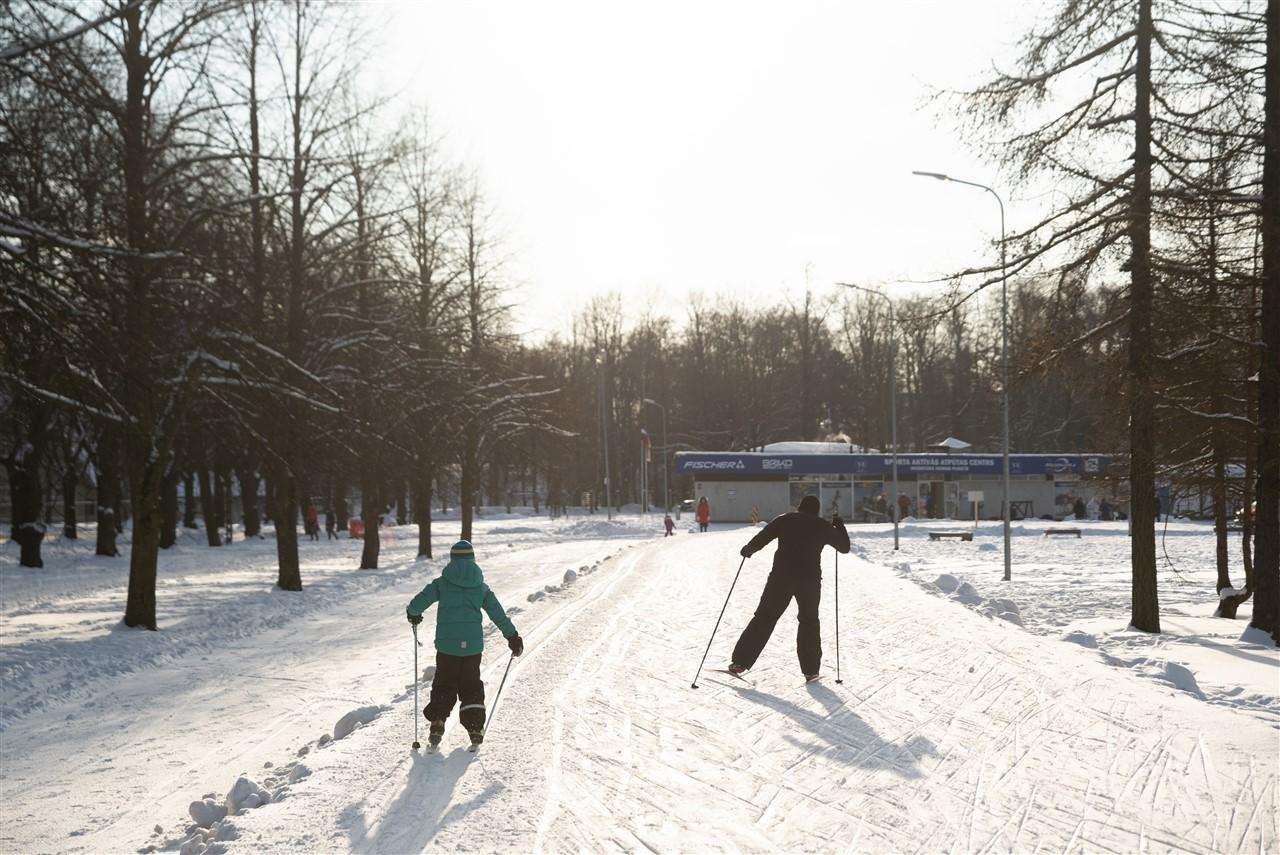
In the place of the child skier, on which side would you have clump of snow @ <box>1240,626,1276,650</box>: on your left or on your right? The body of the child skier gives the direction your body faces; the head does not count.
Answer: on your right

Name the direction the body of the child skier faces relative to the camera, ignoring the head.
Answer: away from the camera

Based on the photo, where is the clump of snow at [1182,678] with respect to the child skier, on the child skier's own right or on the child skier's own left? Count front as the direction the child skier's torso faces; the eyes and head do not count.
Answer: on the child skier's own right

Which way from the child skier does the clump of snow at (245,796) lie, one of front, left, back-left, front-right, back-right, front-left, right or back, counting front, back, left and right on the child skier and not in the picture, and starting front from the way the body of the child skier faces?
back-left

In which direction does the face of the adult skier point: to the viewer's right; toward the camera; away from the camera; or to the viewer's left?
away from the camera

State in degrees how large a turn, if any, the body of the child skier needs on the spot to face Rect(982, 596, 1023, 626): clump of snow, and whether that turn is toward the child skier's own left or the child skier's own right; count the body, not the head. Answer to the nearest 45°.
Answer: approximately 45° to the child skier's own right

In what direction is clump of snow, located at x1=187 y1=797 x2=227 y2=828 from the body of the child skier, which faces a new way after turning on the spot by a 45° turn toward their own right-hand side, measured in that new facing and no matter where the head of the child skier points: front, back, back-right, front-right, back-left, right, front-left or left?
back

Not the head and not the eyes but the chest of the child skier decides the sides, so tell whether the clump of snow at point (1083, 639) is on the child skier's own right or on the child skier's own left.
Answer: on the child skier's own right

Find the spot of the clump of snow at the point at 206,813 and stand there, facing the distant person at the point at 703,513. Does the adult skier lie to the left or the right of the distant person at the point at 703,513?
right

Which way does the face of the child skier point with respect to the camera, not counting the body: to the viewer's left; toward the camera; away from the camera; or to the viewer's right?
away from the camera
